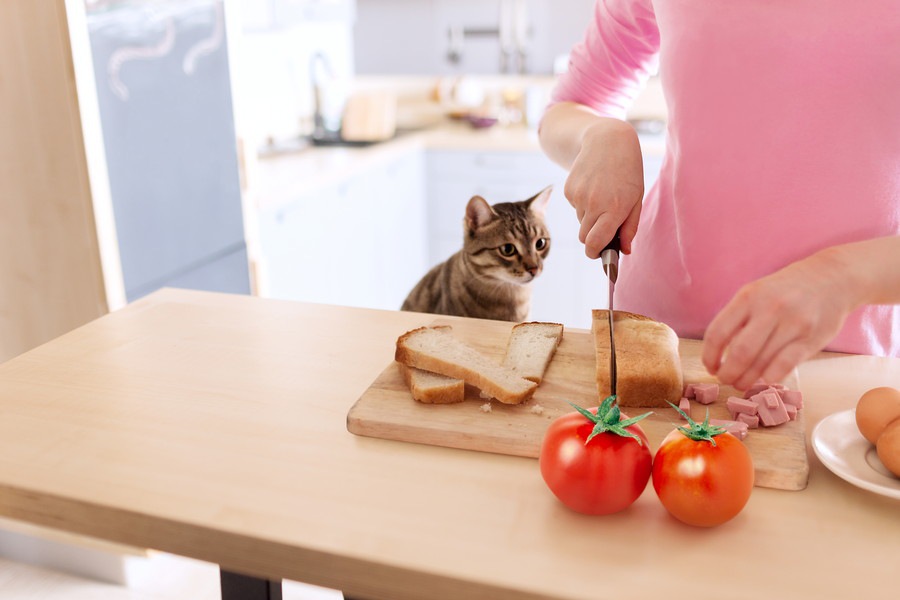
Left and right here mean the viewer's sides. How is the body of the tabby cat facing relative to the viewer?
facing the viewer and to the right of the viewer

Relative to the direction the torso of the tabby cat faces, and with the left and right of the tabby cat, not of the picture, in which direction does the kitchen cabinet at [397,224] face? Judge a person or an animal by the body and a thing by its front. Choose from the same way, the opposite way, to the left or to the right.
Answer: the same way

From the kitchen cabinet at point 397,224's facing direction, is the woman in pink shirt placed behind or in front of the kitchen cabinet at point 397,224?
in front

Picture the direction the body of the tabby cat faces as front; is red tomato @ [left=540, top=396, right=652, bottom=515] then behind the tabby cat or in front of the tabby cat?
in front

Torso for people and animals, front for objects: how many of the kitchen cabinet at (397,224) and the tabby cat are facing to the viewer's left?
0

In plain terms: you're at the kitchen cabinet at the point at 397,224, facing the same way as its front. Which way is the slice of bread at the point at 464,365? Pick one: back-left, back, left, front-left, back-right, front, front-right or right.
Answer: front-right

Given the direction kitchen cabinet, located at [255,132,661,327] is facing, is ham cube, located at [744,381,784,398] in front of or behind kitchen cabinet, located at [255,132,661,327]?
in front

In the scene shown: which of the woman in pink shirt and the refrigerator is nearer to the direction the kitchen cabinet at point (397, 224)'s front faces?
the woman in pink shirt

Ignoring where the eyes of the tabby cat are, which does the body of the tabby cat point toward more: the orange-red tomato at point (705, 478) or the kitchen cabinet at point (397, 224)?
the orange-red tomato
